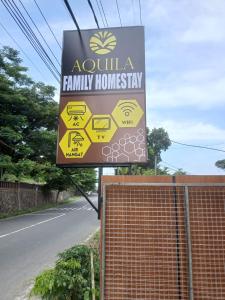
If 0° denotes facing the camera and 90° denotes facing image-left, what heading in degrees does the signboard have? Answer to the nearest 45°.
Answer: approximately 0°

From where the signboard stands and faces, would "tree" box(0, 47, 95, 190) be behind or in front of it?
behind
